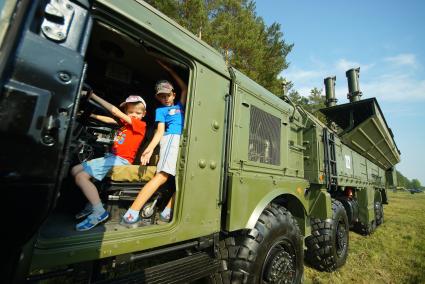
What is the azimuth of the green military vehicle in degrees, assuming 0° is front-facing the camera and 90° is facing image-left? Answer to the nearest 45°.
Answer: approximately 45°

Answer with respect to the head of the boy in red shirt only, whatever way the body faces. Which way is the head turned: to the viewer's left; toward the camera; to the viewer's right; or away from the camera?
toward the camera
